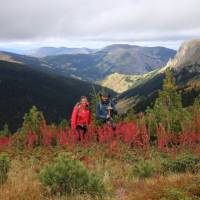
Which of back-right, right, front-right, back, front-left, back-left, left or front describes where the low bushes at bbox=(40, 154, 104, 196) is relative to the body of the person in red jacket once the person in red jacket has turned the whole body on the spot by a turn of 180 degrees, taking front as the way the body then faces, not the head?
back-left

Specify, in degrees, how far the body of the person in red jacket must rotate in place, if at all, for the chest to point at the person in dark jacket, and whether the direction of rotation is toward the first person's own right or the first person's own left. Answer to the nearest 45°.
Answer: approximately 90° to the first person's own left

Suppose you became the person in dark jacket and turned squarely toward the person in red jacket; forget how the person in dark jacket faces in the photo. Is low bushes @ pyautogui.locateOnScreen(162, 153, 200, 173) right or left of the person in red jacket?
left

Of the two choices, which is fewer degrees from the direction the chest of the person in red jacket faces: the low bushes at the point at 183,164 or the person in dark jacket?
the low bushes

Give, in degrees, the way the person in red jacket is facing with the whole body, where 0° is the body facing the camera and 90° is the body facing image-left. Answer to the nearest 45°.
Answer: approximately 315°

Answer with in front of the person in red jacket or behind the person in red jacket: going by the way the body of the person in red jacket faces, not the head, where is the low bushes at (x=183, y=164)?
in front
